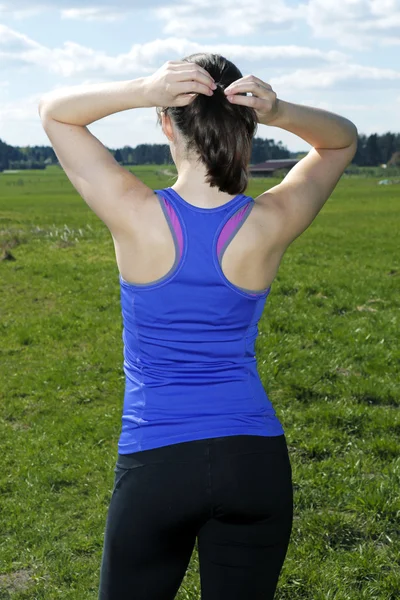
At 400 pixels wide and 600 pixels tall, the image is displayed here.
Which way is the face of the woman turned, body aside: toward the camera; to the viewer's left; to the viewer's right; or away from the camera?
away from the camera

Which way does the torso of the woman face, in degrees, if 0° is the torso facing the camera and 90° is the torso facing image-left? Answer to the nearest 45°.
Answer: approximately 180°
